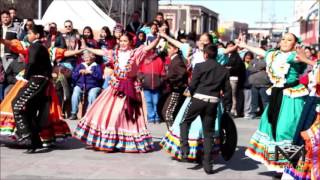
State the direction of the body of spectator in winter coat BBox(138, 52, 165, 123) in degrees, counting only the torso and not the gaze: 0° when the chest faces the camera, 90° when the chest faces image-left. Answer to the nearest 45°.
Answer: approximately 0°

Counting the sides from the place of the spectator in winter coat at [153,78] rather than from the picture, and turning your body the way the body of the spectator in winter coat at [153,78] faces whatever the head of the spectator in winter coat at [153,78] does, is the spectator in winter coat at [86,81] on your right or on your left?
on your right

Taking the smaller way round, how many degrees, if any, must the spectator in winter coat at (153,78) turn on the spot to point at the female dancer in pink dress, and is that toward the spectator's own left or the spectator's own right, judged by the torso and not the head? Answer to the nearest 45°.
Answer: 0° — they already face them

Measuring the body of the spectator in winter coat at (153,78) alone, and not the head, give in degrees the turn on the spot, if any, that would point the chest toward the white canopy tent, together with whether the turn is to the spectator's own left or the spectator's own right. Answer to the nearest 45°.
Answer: approximately 135° to the spectator's own right

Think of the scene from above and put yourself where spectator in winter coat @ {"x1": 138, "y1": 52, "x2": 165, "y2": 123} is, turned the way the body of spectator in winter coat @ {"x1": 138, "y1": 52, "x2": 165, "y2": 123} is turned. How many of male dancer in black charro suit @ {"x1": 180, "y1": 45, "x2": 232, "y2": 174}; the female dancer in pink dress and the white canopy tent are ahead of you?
2

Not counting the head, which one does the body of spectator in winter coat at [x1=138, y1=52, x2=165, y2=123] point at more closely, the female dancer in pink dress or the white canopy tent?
the female dancer in pink dress
